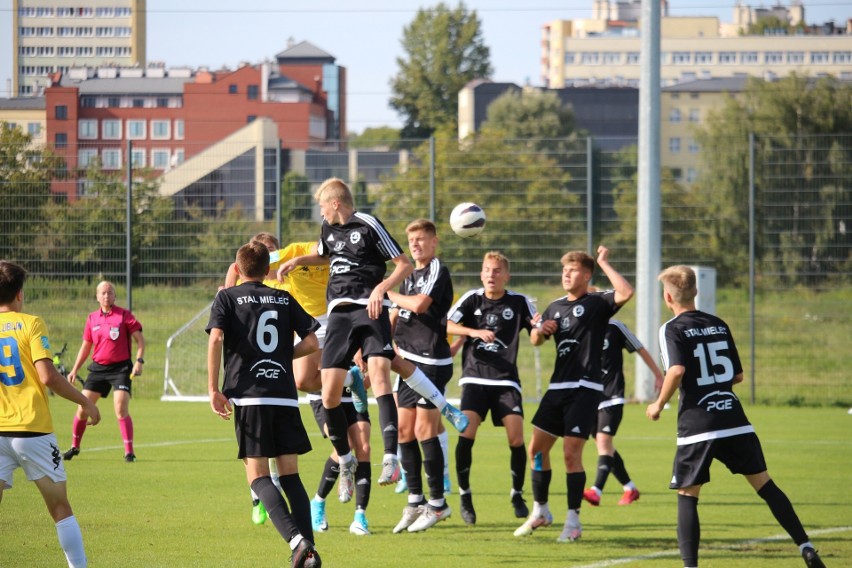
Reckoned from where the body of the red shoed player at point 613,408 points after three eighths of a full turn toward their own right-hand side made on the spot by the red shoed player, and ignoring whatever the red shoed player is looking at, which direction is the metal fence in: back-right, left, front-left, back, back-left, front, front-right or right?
front

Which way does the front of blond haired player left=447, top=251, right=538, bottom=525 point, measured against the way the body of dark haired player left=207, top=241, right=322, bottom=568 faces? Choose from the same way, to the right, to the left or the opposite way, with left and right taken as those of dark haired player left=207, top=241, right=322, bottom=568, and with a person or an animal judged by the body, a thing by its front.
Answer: the opposite way

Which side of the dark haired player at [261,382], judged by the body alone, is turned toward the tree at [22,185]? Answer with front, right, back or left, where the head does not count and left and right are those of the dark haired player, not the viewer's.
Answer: front

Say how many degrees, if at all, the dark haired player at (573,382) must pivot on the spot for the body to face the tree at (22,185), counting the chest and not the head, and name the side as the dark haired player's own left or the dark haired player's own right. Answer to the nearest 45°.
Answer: approximately 90° to the dark haired player's own right

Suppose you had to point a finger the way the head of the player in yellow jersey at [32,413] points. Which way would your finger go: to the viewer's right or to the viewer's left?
to the viewer's right

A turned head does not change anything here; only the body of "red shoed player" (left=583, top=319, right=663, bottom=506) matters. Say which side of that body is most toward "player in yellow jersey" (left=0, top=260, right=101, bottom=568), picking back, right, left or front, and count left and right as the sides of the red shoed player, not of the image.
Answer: front

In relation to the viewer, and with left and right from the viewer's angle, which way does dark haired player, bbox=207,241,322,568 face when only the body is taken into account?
facing away from the viewer

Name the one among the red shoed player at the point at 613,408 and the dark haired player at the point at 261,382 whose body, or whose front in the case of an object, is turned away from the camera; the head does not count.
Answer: the dark haired player at the point at 261,382

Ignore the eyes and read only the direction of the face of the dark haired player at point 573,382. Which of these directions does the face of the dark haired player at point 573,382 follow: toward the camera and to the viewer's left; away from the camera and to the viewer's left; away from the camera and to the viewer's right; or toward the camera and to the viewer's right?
toward the camera and to the viewer's left

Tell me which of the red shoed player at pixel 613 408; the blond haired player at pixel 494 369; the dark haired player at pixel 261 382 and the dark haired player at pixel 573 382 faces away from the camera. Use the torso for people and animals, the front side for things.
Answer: the dark haired player at pixel 261 382

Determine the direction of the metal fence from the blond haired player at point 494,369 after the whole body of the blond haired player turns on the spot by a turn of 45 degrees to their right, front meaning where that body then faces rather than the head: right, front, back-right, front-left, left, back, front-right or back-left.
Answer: back-right
